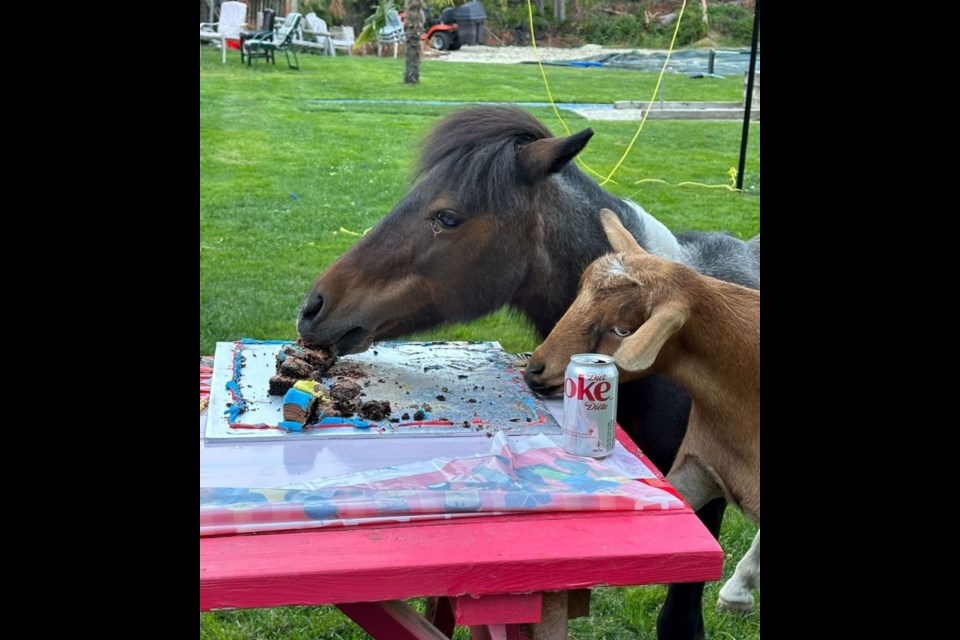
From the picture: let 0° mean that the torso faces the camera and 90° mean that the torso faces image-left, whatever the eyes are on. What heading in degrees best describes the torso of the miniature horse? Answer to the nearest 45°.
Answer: approximately 90°

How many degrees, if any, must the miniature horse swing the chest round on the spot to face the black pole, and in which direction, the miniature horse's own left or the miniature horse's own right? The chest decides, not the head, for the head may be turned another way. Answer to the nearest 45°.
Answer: approximately 90° to the miniature horse's own right

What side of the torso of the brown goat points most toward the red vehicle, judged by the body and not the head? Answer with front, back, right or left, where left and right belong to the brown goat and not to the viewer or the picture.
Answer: right

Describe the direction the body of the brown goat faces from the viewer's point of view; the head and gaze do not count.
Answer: to the viewer's left

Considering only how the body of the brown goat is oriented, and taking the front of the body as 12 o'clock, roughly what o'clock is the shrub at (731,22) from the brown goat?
The shrub is roughly at 3 o'clock from the brown goat.

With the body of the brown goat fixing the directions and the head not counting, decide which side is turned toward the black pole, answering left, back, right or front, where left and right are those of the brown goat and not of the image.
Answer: right

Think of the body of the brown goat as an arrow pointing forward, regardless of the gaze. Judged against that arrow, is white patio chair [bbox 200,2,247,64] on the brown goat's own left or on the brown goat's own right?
on the brown goat's own right

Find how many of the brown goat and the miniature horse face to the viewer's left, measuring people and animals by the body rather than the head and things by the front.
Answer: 2

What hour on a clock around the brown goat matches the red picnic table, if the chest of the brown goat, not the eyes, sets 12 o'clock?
The red picnic table is roughly at 10 o'clock from the brown goat.

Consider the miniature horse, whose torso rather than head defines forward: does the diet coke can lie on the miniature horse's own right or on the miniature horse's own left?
on the miniature horse's own left
